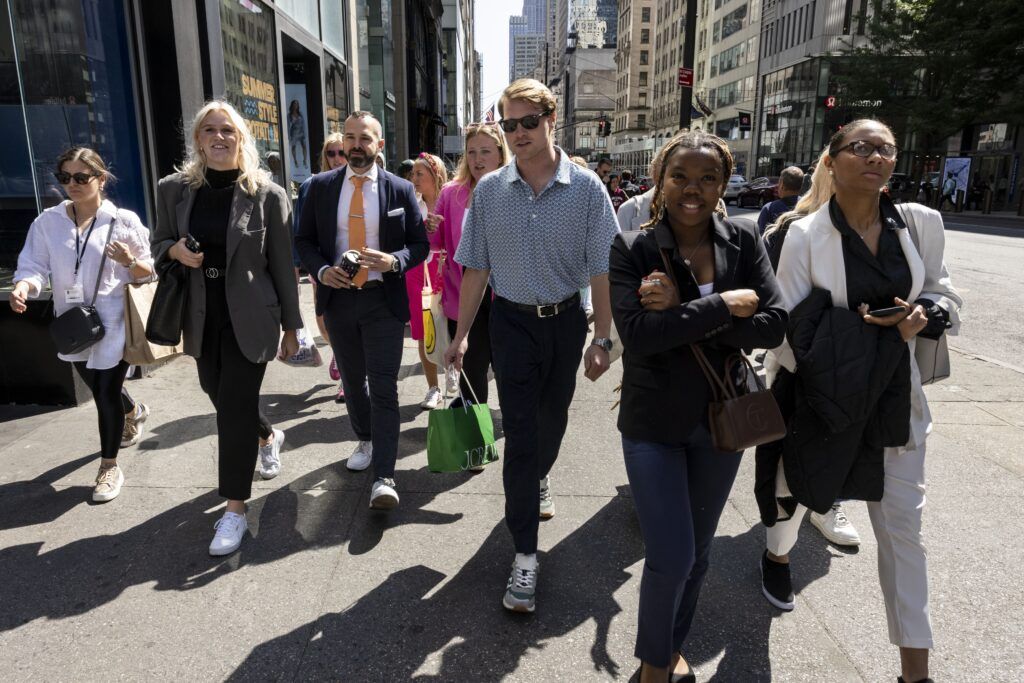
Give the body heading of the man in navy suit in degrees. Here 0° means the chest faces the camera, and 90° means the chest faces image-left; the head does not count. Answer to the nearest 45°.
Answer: approximately 0°

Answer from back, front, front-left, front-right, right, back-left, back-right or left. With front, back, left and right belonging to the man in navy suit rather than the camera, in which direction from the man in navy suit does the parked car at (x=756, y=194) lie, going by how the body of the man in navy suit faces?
back-left

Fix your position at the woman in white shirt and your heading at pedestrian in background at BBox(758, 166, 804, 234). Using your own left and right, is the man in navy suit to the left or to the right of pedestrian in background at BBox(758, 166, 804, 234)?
right

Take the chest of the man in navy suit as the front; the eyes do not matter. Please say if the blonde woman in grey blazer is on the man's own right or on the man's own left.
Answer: on the man's own right

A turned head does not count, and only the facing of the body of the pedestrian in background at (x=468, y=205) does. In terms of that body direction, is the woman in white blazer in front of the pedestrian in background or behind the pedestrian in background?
in front

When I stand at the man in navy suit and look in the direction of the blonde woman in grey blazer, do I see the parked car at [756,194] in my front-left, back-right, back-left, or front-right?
back-right

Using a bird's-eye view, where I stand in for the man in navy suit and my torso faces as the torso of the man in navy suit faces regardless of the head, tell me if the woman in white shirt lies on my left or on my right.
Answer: on my right

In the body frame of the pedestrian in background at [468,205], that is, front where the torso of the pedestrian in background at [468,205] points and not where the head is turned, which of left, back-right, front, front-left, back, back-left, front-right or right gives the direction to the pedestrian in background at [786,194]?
back-left

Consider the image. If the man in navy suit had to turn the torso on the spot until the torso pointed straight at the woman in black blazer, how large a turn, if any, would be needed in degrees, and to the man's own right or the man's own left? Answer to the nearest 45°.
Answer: approximately 45° to the man's own left

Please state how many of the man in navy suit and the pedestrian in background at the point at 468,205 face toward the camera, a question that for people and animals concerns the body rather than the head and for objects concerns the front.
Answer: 2

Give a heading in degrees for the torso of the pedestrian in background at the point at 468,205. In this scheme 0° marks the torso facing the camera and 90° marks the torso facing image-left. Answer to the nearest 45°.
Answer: approximately 0°

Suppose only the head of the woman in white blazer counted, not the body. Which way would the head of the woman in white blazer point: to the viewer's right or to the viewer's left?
to the viewer's right

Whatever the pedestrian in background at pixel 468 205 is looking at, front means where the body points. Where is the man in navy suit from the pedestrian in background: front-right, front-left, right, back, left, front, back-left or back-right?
front-right

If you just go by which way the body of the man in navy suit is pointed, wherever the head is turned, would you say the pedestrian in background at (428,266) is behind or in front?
behind
